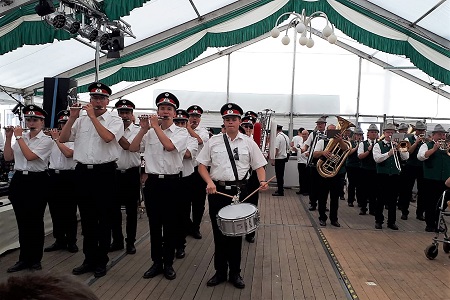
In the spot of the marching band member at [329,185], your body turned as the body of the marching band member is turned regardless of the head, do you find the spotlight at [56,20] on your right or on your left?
on your right

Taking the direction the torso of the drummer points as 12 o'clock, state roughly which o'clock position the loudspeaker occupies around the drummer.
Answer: The loudspeaker is roughly at 4 o'clock from the drummer.

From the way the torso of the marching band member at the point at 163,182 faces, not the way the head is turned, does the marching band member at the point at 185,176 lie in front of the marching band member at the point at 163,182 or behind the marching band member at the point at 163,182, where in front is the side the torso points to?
behind

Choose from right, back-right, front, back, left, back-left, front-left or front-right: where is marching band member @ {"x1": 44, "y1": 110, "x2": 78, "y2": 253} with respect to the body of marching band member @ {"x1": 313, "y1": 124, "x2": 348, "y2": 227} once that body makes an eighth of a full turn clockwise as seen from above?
front

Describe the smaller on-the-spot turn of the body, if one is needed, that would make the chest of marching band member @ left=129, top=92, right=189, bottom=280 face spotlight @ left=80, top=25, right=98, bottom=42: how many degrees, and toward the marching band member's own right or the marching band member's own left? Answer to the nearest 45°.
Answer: approximately 135° to the marching band member's own right

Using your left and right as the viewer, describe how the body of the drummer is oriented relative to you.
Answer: facing the viewer

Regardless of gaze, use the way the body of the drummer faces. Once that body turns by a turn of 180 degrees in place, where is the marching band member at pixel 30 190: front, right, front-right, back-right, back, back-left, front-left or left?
left

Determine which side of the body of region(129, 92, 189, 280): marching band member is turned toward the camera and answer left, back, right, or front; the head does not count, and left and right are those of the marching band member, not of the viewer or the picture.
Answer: front

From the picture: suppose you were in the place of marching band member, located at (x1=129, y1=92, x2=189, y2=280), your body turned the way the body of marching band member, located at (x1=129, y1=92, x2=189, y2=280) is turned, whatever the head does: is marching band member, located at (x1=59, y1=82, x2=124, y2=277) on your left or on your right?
on your right

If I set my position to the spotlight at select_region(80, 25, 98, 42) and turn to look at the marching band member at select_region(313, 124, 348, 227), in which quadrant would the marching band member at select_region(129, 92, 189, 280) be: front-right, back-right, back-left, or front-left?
front-right

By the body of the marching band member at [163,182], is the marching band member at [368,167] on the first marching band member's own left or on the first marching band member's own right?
on the first marching band member's own left
